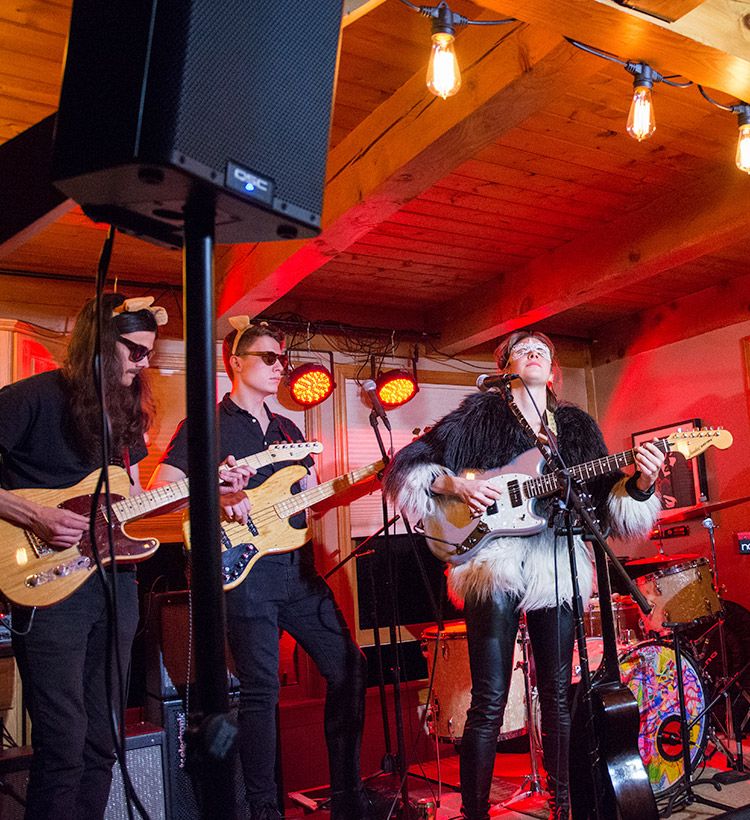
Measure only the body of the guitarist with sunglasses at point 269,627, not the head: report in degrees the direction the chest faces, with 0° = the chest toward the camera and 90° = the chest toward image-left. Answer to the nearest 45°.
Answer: approximately 315°

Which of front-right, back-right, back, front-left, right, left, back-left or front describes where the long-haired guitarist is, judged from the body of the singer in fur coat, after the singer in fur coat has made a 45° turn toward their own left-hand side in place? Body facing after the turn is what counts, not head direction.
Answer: right

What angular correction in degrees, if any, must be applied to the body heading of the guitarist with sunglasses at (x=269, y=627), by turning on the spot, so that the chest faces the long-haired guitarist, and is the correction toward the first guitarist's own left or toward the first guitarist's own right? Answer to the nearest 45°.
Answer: approximately 90° to the first guitarist's own right

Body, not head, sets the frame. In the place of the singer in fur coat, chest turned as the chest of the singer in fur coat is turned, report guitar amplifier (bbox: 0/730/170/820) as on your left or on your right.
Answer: on your right

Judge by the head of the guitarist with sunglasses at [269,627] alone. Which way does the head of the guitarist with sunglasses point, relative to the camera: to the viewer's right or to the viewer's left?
to the viewer's right

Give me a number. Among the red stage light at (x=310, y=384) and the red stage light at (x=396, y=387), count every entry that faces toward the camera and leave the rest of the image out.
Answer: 2

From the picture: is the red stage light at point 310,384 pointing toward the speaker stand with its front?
yes

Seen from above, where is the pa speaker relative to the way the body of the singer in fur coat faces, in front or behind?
in front

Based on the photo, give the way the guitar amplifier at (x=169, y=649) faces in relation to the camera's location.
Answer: facing the viewer and to the right of the viewer

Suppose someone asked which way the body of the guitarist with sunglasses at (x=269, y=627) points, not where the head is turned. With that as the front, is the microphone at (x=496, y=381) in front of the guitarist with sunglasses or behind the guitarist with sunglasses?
in front
